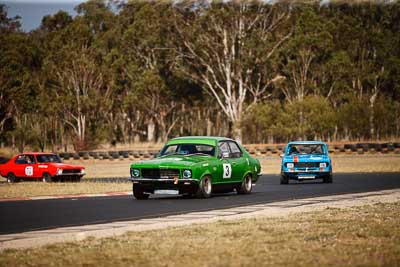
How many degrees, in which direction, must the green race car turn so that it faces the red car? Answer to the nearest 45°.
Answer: approximately 90° to its right

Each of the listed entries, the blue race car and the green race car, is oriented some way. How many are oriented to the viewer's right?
0

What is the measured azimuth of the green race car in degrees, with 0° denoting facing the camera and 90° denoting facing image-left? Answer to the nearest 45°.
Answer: approximately 45°

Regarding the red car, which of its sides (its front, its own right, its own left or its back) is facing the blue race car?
front

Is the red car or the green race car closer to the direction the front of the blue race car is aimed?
the green race car

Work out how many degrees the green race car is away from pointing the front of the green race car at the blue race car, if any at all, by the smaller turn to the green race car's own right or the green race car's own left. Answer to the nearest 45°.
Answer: approximately 180°

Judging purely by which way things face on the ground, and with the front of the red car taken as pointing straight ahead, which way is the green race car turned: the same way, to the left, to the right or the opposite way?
to the right

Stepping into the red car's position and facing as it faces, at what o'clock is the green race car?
The green race car is roughly at 1 o'clock from the red car.

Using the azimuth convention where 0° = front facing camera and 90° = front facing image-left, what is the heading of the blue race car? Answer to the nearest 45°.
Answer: approximately 0°

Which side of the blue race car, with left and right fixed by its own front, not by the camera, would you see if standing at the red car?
right

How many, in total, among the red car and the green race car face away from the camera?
0

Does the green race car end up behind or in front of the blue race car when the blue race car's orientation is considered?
in front
